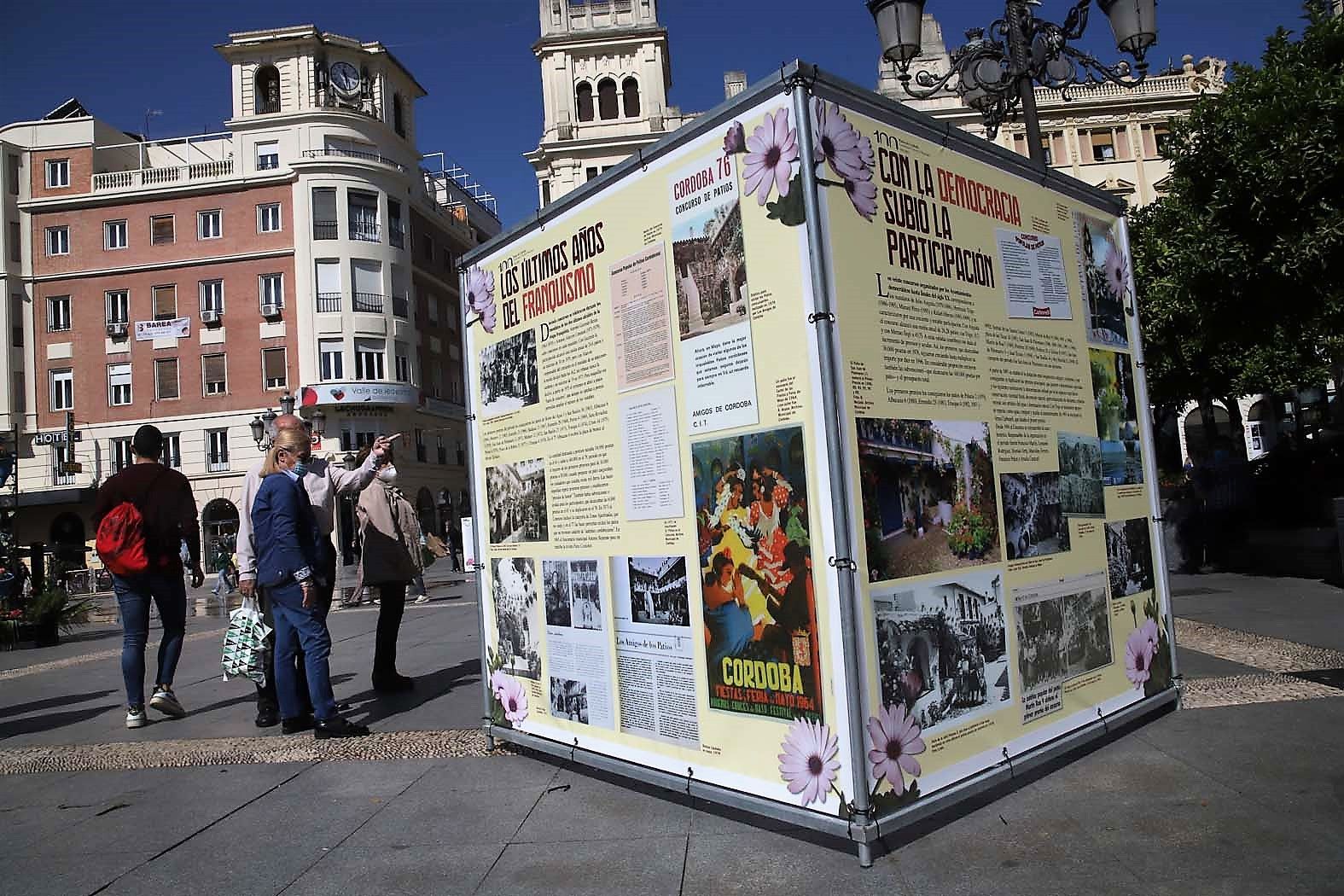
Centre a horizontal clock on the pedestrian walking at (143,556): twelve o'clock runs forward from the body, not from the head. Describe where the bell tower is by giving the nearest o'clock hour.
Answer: The bell tower is roughly at 1 o'clock from the pedestrian walking.

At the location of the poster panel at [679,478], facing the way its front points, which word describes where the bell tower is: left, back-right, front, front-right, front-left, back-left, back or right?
back-right

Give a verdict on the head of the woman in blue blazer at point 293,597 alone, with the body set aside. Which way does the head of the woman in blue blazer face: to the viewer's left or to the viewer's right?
to the viewer's right

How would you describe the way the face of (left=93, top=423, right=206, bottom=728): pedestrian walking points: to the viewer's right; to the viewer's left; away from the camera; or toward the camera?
away from the camera

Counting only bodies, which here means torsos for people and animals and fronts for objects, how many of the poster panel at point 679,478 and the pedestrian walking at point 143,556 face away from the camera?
1

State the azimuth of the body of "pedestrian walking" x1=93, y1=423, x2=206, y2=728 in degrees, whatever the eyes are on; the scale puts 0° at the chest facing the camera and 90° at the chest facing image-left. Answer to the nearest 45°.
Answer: approximately 180°

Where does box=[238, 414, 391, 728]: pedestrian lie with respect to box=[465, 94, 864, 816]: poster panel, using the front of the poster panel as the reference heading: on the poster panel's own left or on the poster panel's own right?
on the poster panel's own right

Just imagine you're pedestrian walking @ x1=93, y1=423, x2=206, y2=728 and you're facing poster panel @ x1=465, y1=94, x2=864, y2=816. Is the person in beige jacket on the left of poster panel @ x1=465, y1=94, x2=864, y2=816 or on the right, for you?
left

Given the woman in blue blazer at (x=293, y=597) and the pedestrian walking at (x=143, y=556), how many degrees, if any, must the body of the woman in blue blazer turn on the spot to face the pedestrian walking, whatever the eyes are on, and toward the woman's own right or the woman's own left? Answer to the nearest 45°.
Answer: approximately 135° to the woman's own left

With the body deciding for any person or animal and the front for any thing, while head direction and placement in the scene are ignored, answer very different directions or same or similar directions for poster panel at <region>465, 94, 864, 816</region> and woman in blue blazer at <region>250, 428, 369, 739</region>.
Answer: very different directions

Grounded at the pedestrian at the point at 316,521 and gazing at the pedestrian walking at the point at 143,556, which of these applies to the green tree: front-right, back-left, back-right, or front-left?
back-right
